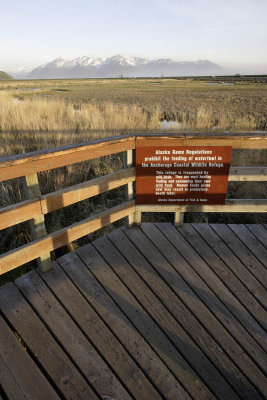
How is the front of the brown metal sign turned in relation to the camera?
facing the viewer

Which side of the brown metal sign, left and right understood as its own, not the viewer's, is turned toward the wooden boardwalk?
front
